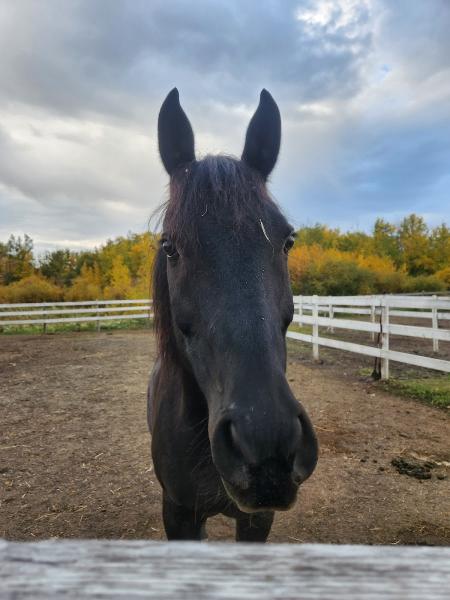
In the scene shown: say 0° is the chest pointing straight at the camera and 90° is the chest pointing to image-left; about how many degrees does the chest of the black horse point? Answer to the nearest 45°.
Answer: approximately 0°

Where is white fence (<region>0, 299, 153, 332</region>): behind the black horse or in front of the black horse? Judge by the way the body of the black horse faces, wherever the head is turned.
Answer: behind

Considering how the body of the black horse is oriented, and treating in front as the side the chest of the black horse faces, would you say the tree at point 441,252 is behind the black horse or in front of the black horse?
behind

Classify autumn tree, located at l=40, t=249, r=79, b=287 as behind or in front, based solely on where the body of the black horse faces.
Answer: behind

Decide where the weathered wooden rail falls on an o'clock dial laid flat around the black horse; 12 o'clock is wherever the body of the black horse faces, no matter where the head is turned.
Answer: The weathered wooden rail is roughly at 12 o'clock from the black horse.

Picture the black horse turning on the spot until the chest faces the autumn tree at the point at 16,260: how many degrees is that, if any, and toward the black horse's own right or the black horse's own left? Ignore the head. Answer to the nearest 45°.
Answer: approximately 135° to the black horse's own right

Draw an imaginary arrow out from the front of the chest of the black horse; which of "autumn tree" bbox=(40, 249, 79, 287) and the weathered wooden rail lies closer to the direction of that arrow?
the weathered wooden rail

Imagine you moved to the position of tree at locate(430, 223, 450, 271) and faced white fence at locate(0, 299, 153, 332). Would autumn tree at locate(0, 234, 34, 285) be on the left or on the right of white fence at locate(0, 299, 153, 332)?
right
